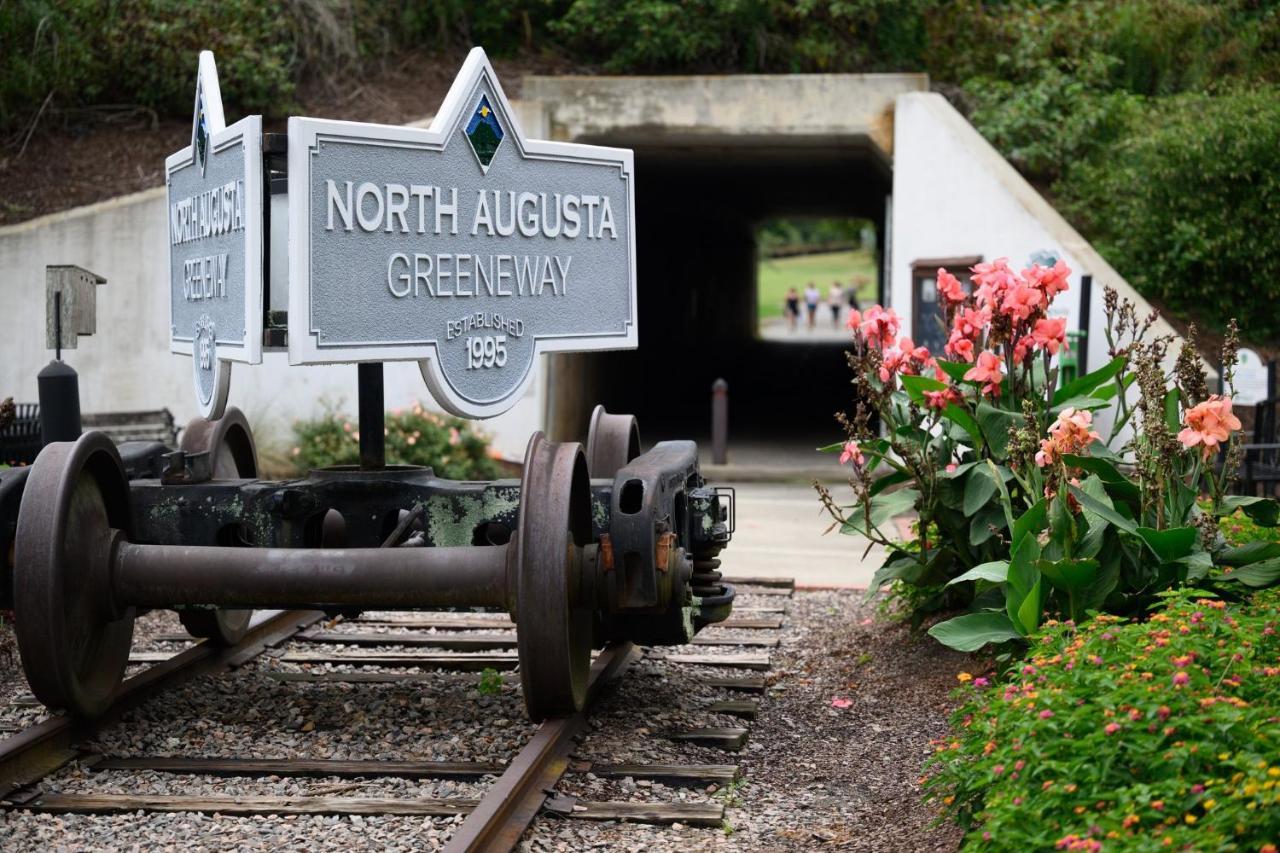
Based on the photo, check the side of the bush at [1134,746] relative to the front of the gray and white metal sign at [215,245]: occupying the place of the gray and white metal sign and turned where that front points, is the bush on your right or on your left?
on your left

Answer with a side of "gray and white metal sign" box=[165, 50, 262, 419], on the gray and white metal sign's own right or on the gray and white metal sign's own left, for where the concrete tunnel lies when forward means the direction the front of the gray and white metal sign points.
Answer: on the gray and white metal sign's own right

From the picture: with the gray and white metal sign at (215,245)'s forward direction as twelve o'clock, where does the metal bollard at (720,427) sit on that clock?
The metal bollard is roughly at 4 o'clock from the gray and white metal sign.

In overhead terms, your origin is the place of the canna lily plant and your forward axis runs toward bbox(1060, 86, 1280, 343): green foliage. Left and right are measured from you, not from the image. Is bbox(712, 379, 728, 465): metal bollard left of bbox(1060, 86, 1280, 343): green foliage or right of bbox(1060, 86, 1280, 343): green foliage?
left

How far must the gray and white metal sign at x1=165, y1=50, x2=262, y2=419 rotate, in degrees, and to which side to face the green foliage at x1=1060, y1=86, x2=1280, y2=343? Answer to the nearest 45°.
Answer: approximately 135° to its right

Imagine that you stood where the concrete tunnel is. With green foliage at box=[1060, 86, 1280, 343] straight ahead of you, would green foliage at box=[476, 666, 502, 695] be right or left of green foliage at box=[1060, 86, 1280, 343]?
right

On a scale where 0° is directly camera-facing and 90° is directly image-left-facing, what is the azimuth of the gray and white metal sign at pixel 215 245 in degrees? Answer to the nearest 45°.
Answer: approximately 90°

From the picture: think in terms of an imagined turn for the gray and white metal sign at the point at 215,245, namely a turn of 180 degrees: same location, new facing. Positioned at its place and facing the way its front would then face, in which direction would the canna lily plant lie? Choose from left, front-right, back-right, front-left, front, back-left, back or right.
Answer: front
